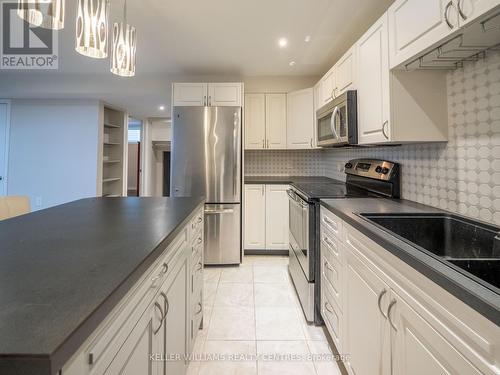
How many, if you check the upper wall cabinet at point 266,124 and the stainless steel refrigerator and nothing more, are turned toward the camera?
2

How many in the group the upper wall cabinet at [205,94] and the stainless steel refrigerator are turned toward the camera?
2

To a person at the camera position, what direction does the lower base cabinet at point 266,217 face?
facing the viewer

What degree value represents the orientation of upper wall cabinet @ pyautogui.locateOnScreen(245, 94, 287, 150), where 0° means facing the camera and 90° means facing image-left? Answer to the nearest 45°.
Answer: approximately 0°

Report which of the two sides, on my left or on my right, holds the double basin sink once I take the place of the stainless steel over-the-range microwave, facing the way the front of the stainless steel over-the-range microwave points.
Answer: on my left

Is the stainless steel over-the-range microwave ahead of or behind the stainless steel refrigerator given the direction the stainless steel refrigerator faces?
ahead

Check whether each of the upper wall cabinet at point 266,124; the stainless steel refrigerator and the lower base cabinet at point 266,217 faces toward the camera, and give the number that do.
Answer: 3

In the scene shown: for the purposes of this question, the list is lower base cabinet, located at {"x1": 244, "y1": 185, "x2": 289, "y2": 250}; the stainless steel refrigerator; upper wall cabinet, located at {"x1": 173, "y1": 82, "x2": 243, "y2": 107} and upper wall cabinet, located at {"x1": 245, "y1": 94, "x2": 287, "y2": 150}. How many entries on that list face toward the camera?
4

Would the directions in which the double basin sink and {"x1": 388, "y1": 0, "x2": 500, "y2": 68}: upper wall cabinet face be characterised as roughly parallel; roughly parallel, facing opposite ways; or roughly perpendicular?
roughly parallel

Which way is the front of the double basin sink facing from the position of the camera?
facing the viewer and to the left of the viewer
